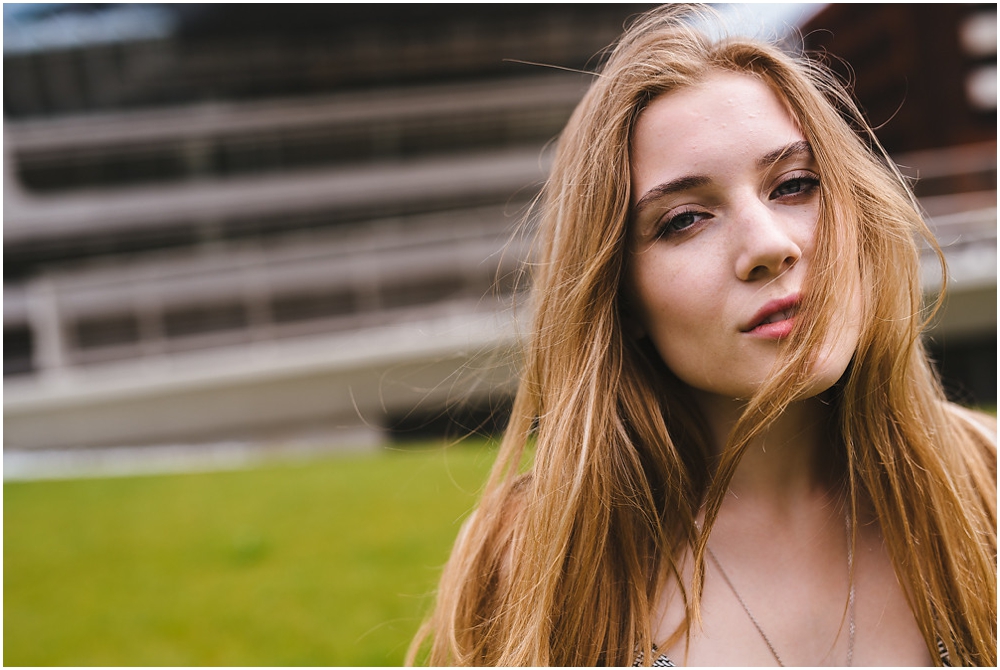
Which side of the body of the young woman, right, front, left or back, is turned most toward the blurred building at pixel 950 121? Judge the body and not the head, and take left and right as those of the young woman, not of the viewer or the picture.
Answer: back

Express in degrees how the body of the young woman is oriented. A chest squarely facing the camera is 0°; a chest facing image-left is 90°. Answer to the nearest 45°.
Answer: approximately 0°
